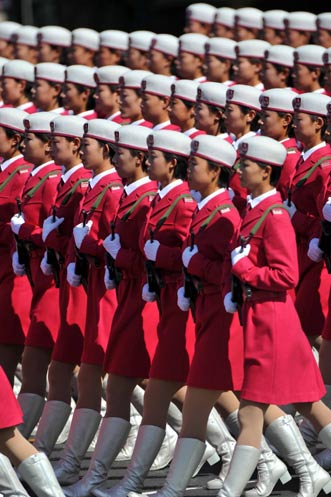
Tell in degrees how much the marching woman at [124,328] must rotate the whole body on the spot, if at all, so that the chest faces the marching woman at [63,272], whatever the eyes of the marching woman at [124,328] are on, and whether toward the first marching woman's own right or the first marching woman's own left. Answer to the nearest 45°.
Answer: approximately 45° to the first marching woman's own right

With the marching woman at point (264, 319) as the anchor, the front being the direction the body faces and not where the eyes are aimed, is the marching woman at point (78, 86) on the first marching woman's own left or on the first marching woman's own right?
on the first marching woman's own right

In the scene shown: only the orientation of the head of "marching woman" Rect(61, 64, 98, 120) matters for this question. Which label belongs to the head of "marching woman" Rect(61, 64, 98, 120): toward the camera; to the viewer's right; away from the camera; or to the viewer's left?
to the viewer's left

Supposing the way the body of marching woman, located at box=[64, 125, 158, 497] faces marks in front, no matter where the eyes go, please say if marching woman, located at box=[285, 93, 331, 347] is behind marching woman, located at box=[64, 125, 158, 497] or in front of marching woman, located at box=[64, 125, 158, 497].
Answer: behind
